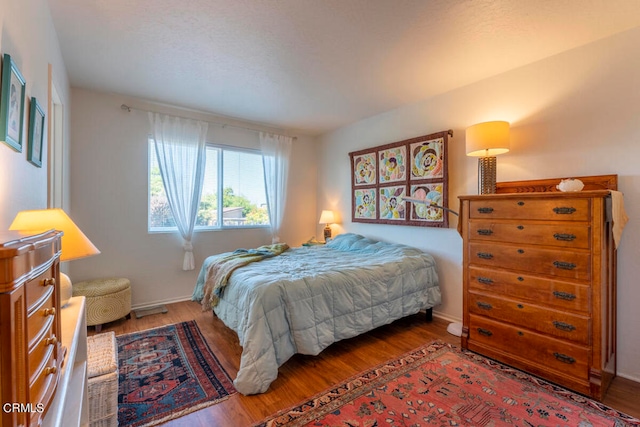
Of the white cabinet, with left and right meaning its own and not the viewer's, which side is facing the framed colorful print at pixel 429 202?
front

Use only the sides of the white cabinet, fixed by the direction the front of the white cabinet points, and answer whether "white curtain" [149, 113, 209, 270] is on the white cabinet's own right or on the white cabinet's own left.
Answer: on the white cabinet's own left

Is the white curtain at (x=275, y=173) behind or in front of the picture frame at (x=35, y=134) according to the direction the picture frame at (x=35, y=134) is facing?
in front

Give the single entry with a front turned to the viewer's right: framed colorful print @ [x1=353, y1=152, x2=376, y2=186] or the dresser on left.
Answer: the dresser on left

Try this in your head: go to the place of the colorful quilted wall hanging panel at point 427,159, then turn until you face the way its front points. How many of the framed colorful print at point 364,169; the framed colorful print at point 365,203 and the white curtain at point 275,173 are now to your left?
0

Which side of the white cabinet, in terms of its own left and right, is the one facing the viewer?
right

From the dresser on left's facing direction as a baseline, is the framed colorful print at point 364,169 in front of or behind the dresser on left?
in front

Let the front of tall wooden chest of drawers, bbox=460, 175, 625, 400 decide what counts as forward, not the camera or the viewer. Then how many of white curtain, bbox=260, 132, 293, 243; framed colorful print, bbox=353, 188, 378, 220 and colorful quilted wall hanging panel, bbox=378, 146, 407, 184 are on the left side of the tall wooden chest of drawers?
0

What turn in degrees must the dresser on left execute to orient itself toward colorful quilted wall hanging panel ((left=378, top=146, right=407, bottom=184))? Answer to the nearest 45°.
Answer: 0° — it already faces it

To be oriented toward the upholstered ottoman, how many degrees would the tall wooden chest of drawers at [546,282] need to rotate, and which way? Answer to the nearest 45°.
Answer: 0° — it already faces it

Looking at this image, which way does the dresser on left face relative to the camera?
to the viewer's right

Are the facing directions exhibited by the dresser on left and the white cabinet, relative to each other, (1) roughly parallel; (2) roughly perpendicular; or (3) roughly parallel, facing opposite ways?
roughly parallel

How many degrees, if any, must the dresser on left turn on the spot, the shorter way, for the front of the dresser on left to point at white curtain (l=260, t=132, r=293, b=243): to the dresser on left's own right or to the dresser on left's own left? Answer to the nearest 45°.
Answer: approximately 45° to the dresser on left's own left

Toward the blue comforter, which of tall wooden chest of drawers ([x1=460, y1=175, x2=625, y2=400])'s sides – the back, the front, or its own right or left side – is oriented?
front

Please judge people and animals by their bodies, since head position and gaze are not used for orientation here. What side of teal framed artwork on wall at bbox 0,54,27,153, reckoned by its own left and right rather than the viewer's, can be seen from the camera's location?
right

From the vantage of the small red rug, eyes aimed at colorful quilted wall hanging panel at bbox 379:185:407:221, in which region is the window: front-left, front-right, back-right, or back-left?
front-left

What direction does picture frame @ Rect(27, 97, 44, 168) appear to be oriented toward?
to the viewer's right
